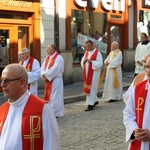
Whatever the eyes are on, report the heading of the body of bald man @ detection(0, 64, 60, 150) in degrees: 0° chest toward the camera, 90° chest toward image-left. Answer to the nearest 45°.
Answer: approximately 45°

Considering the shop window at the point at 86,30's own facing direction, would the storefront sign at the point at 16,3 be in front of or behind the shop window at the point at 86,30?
in front

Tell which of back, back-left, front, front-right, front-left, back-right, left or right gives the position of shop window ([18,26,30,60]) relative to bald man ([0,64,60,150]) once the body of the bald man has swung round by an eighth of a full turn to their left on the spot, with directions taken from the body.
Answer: back

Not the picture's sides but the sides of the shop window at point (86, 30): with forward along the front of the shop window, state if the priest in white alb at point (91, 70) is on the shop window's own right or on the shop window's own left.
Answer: on the shop window's own right

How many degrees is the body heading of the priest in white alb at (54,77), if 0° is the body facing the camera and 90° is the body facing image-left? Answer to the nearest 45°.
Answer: approximately 45°

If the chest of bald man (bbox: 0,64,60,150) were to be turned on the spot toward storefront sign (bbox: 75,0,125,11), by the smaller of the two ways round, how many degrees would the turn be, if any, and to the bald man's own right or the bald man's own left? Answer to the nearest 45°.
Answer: approximately 135° to the bald man's own right
